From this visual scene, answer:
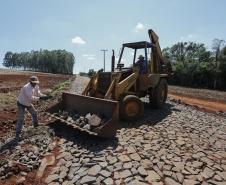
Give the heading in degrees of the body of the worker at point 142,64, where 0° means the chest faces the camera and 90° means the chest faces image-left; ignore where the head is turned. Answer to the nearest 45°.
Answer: approximately 45°

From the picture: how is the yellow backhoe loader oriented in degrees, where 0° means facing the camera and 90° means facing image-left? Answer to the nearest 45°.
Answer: approximately 45°
